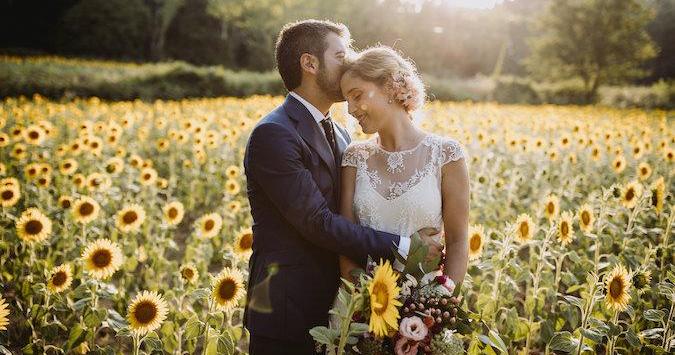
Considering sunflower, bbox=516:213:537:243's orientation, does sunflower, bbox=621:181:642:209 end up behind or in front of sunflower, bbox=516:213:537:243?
behind

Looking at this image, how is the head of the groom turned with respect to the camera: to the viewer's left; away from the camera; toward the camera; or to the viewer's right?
to the viewer's right

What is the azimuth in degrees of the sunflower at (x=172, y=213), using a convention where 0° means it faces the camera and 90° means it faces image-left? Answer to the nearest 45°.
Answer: approximately 0°

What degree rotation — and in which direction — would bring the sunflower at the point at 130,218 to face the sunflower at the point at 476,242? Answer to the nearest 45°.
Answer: approximately 45° to its left

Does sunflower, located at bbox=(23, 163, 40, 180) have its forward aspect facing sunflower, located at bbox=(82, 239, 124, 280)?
yes

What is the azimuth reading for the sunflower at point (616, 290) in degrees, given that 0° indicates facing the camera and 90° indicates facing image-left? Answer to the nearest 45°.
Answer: approximately 45°

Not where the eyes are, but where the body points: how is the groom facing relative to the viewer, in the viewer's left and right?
facing to the right of the viewer
